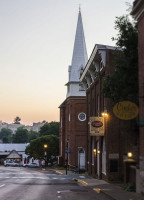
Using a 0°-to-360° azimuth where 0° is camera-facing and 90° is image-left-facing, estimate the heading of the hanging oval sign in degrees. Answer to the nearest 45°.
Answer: approximately 0°

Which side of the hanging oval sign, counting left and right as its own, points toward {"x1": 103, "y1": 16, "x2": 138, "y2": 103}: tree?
back
